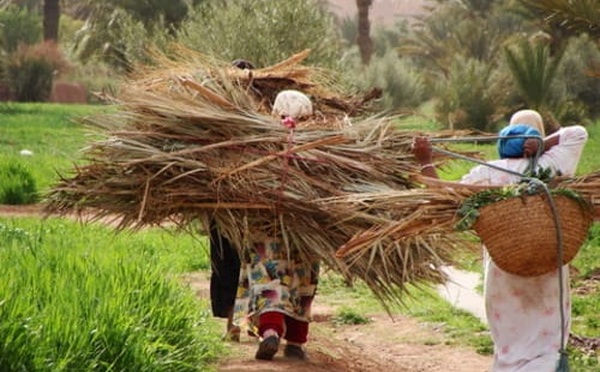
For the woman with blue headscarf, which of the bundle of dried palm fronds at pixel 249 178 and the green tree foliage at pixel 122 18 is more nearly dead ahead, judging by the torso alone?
the green tree foliage

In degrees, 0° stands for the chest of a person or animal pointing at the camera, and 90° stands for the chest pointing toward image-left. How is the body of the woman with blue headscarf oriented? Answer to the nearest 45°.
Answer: approximately 180°

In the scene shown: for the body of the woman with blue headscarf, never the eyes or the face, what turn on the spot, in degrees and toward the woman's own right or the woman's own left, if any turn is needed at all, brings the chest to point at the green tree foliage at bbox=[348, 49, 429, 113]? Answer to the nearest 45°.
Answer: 0° — they already face it

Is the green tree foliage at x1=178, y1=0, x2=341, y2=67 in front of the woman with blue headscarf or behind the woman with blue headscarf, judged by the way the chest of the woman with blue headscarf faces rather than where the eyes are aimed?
in front

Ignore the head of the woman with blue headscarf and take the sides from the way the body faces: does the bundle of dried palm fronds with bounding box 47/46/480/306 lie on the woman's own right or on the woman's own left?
on the woman's own left

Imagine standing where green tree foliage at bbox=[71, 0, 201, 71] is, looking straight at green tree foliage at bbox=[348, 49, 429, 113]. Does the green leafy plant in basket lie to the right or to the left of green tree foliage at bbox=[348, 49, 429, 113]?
right

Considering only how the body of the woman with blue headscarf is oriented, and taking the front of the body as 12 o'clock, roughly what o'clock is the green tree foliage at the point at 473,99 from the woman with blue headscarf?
The green tree foliage is roughly at 12 o'clock from the woman with blue headscarf.
